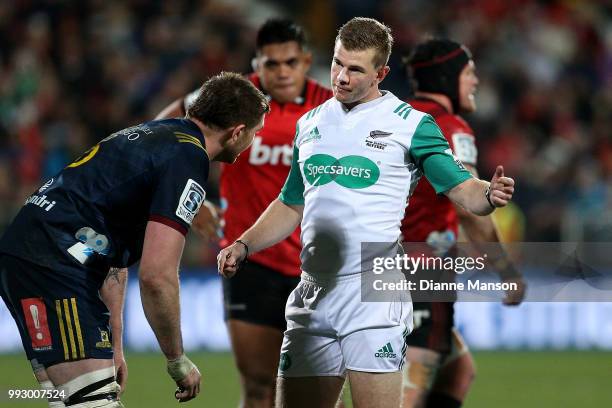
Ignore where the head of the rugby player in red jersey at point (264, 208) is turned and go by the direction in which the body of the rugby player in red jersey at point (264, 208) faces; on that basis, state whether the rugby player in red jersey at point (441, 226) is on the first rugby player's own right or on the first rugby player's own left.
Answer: on the first rugby player's own left

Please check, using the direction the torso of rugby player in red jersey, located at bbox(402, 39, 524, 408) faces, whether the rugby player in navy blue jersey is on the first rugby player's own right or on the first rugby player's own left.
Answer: on the first rugby player's own right

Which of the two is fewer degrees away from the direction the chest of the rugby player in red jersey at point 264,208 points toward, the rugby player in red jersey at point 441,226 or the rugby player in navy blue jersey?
the rugby player in navy blue jersey
